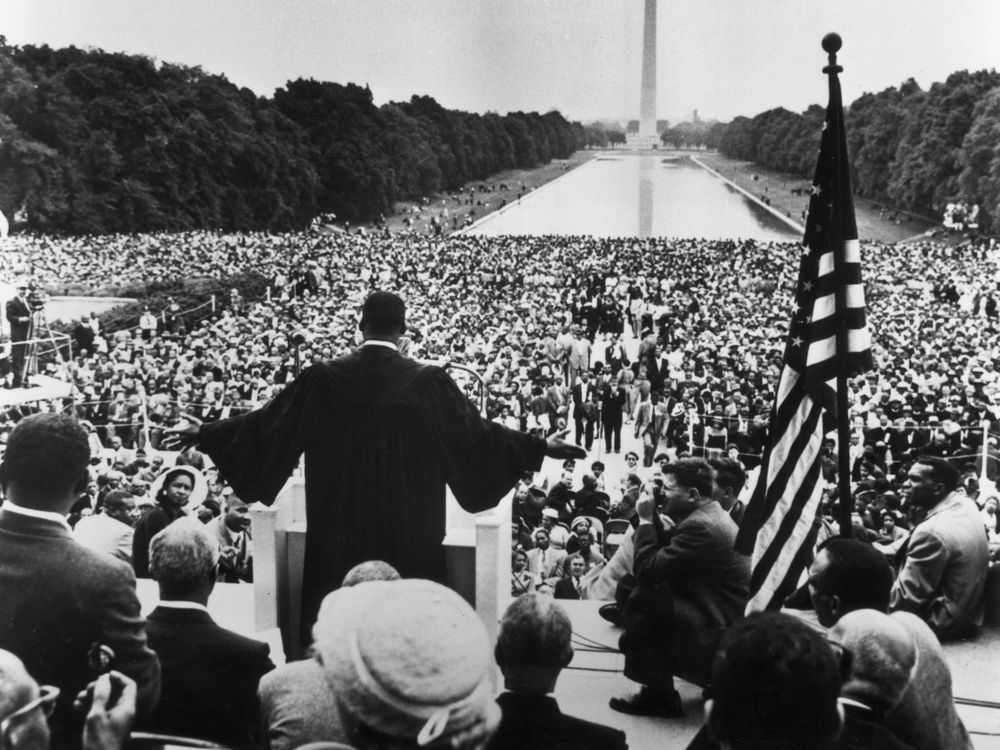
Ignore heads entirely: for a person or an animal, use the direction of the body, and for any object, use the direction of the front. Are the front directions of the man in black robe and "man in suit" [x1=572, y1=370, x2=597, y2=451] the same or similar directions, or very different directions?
very different directions

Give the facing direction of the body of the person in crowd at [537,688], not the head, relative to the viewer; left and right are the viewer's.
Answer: facing away from the viewer

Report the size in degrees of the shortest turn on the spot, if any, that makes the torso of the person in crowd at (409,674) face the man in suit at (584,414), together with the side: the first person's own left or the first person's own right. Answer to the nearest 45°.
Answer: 0° — they already face them

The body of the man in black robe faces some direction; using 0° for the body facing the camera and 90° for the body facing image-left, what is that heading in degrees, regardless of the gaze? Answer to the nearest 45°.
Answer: approximately 180°

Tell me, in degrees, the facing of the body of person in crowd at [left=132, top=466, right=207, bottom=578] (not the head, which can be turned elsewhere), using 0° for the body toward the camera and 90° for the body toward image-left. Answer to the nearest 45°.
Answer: approximately 315°

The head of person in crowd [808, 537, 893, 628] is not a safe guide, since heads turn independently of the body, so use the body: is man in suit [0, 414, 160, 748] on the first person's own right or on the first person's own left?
on the first person's own left

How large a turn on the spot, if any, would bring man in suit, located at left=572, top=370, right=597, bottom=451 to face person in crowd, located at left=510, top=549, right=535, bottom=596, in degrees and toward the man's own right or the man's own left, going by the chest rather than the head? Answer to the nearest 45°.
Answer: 0° — they already face them

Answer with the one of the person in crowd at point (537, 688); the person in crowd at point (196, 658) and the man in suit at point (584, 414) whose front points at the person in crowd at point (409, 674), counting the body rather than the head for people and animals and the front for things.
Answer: the man in suit

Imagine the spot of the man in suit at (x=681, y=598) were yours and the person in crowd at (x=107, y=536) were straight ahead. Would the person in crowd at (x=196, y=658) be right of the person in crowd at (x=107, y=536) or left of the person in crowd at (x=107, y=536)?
left

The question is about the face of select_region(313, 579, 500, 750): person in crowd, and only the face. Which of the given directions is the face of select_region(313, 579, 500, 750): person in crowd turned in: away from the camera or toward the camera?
away from the camera

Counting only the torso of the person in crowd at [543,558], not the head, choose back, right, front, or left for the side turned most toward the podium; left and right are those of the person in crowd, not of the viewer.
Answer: front

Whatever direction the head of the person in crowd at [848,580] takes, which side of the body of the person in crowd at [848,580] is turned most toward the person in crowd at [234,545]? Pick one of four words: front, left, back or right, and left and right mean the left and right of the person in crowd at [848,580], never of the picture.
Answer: front

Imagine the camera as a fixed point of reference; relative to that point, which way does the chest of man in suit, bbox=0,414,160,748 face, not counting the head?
away from the camera

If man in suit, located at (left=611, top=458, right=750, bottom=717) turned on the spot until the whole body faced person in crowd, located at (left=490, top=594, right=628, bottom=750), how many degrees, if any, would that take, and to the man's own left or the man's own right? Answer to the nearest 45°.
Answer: approximately 90° to the man's own left
